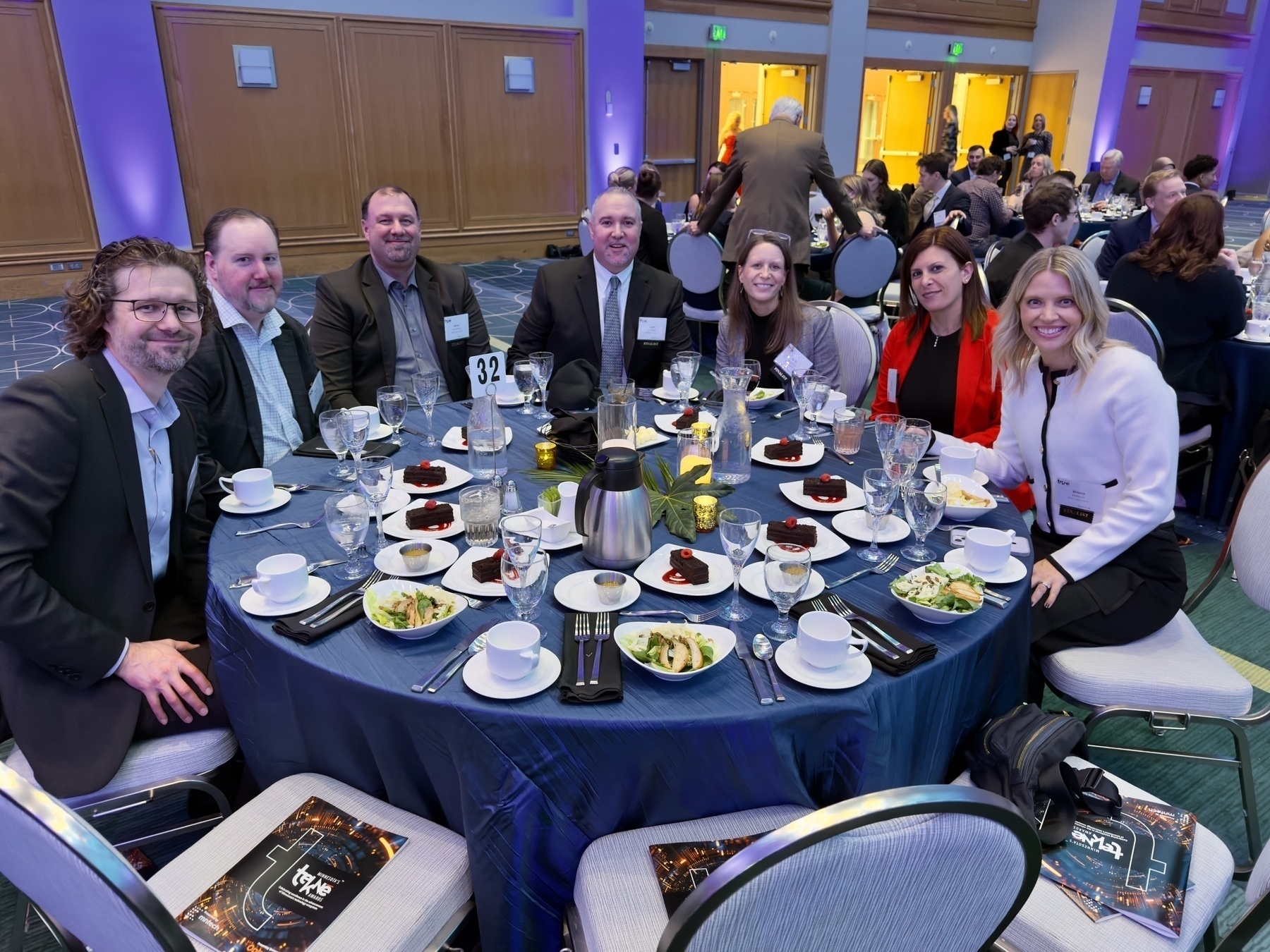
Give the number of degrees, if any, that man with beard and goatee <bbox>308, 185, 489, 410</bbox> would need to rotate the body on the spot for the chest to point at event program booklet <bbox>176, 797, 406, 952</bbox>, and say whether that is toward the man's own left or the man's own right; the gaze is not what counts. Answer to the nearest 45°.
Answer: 0° — they already face it

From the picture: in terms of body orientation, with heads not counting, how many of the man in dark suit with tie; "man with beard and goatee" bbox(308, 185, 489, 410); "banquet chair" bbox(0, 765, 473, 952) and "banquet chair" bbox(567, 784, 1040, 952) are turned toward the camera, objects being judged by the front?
2

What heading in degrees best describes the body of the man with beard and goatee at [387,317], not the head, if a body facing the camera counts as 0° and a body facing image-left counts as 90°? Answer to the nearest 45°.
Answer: approximately 0°

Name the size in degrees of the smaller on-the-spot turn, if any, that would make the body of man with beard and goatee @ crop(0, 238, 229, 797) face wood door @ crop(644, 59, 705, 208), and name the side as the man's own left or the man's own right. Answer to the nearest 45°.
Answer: approximately 90° to the man's own left

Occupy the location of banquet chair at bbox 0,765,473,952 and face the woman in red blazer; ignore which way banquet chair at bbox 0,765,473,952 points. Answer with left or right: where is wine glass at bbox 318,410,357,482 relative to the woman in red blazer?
left

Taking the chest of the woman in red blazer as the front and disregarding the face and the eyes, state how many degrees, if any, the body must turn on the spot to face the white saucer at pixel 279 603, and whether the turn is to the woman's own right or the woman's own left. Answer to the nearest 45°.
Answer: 0° — they already face it

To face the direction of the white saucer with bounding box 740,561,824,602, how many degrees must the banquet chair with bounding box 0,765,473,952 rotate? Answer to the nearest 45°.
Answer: approximately 45° to its right

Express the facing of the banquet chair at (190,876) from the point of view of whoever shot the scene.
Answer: facing away from the viewer and to the right of the viewer

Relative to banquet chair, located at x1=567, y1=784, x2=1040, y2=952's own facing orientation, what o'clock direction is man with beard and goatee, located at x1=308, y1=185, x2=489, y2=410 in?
The man with beard and goatee is roughly at 12 o'clock from the banquet chair.
